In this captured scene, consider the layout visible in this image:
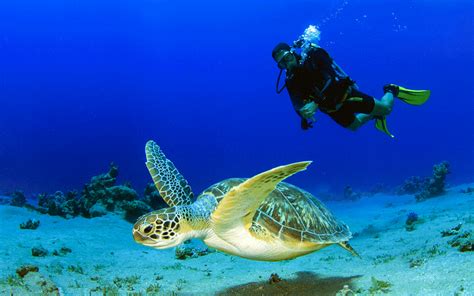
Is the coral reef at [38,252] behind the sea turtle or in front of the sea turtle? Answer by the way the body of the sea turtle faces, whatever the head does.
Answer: in front

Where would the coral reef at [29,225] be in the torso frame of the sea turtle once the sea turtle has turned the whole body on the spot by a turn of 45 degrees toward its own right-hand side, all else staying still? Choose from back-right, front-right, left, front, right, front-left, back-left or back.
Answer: front

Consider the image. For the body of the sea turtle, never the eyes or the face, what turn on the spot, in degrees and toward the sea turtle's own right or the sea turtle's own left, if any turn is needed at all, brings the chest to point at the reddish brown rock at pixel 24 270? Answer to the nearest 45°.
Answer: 0° — it already faces it

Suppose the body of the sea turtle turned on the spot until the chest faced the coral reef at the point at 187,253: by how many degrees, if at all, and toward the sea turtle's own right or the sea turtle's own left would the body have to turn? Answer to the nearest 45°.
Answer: approximately 90° to the sea turtle's own right

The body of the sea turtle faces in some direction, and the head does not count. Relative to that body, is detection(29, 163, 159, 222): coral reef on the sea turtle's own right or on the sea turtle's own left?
on the sea turtle's own right

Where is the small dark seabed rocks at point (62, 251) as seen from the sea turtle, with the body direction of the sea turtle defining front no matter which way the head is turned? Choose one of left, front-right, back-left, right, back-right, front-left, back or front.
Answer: front-right

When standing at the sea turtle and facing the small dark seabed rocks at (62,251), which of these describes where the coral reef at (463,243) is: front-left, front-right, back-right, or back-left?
back-right

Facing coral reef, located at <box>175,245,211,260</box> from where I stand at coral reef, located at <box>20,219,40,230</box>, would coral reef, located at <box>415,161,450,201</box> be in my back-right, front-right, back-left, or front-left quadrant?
front-left

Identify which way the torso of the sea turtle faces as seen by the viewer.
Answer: to the viewer's left

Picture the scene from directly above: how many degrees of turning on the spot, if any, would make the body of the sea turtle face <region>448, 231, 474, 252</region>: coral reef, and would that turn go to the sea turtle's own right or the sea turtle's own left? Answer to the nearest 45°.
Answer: approximately 180°
